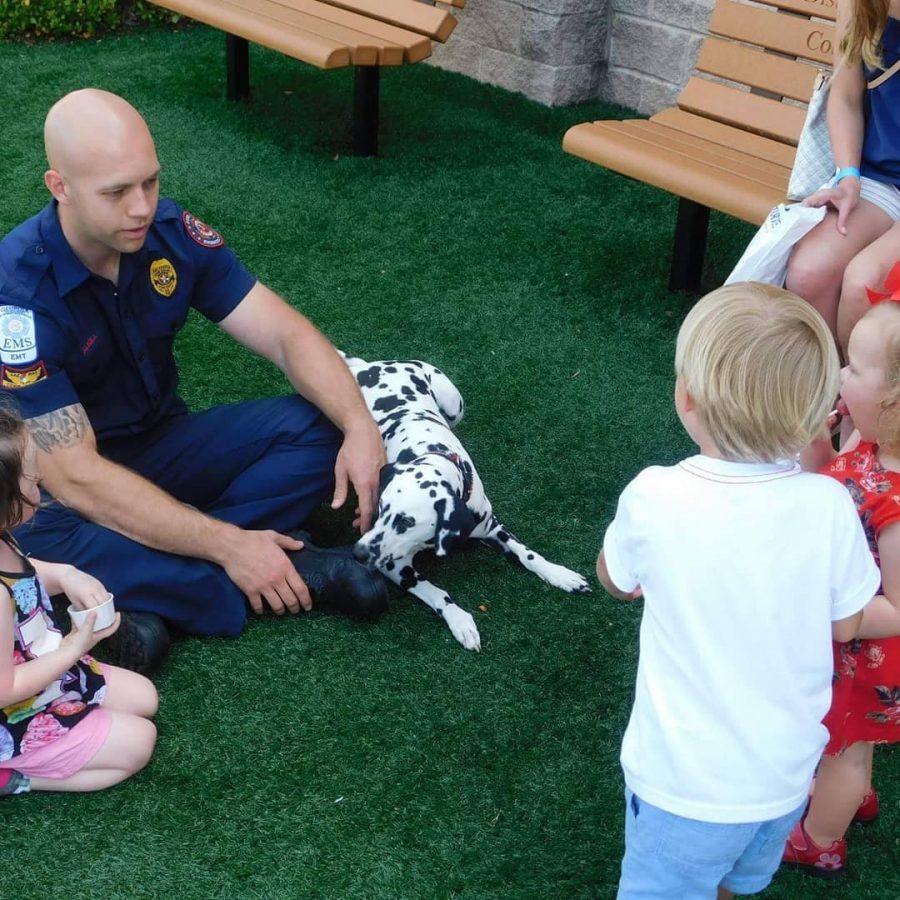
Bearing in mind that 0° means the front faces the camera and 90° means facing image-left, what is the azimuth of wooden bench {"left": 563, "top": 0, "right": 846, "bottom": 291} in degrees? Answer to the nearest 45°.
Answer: approximately 45°

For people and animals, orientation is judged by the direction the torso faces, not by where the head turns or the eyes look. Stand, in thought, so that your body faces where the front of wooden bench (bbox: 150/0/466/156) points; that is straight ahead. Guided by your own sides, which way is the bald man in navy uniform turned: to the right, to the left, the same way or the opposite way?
to the left

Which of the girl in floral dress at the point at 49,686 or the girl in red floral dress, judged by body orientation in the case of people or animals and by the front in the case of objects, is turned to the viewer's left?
the girl in red floral dress

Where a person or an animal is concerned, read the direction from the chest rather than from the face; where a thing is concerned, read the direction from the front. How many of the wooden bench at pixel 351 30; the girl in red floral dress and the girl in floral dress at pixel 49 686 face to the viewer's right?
1

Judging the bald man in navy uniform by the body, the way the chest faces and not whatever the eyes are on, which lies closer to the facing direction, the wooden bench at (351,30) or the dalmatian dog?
the dalmatian dog

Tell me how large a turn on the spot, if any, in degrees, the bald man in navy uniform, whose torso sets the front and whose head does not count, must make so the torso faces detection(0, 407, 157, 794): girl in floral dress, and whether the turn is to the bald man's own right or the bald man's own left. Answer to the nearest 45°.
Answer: approximately 45° to the bald man's own right

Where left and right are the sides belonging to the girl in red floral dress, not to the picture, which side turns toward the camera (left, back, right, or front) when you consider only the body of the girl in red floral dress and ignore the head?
left

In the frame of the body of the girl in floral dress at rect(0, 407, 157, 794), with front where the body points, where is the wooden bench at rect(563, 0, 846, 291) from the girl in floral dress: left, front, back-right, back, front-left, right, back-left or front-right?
front-left

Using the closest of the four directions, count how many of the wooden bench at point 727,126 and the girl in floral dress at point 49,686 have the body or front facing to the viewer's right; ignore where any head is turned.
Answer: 1

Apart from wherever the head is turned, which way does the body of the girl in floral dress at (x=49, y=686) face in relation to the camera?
to the viewer's right

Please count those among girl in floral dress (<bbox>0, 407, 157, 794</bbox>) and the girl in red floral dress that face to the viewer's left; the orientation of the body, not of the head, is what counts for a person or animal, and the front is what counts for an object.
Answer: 1

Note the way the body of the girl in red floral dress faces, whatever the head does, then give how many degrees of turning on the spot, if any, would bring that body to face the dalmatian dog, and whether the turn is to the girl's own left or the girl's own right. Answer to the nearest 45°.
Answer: approximately 45° to the girl's own right

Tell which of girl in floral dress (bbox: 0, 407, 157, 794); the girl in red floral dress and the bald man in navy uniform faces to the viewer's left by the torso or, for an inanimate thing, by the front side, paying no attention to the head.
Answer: the girl in red floral dress

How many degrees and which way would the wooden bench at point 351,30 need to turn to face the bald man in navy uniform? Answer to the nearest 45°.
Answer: approximately 45° to its left

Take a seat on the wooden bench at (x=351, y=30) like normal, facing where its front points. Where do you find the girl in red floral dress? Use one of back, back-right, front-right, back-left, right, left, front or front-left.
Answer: front-left
